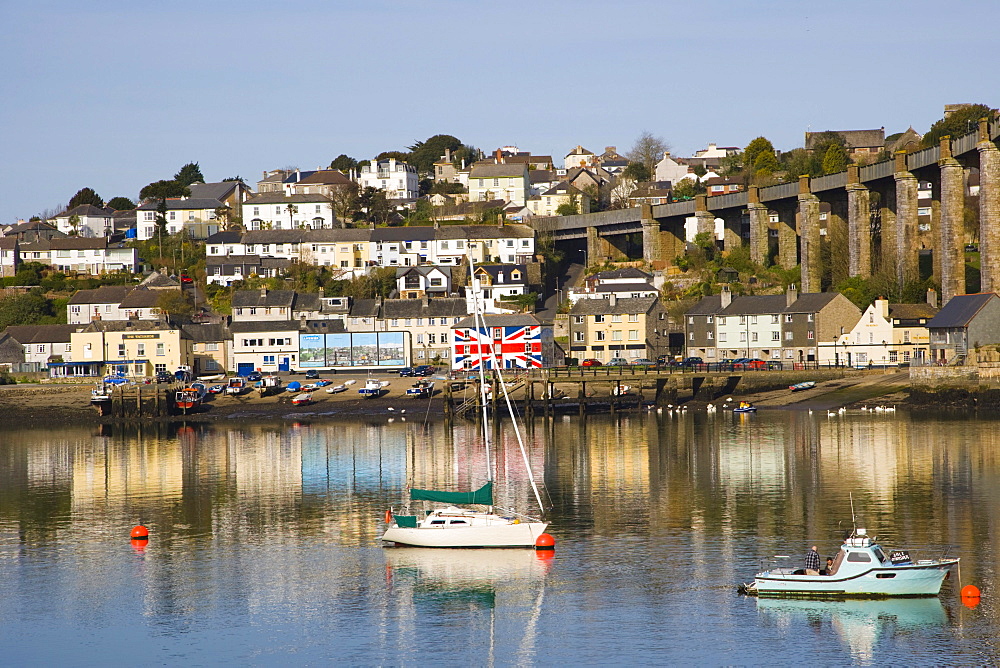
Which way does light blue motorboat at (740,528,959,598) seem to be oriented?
to the viewer's right

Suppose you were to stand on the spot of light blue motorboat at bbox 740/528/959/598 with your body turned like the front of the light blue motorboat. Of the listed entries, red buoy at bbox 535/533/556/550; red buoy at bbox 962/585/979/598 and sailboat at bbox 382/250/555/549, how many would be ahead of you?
1

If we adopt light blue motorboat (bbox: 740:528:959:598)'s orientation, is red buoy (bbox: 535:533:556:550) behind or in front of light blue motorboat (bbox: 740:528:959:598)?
behind

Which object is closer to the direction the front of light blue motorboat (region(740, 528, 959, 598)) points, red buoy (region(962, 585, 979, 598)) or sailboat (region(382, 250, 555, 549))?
the red buoy

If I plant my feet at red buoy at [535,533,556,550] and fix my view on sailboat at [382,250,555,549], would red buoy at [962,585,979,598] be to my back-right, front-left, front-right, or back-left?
back-left

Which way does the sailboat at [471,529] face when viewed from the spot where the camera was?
facing to the right of the viewer

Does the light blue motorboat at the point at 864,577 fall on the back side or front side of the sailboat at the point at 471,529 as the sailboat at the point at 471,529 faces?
on the front side

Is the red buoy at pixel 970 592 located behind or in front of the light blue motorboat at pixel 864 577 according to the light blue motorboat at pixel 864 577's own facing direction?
in front

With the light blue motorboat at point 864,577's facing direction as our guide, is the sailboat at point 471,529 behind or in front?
behind

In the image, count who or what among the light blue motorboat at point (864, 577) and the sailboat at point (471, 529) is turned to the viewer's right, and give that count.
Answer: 2
